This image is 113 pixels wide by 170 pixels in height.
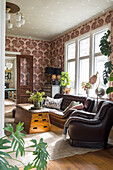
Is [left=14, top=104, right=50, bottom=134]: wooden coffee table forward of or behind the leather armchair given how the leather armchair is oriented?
forward

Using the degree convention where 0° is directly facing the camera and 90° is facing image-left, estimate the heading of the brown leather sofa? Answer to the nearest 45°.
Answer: approximately 45°

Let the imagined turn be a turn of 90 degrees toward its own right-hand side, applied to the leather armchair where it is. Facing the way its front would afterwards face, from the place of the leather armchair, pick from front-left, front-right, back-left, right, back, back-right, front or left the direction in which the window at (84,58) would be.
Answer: front

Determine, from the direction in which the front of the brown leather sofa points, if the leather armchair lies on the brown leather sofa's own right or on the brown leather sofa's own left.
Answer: on the brown leather sofa's own left

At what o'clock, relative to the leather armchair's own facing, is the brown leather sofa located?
The brown leather sofa is roughly at 2 o'clock from the leather armchair.

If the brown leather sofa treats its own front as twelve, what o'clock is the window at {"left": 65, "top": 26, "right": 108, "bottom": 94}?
The window is roughly at 5 o'clock from the brown leather sofa.

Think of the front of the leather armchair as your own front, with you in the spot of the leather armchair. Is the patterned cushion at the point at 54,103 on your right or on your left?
on your right

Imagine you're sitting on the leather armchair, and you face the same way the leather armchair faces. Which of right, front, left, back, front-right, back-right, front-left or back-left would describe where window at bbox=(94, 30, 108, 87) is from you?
right

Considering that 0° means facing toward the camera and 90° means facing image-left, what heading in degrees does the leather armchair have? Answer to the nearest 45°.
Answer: approximately 90°

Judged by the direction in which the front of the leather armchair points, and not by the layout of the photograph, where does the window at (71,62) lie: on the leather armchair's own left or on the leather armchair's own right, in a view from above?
on the leather armchair's own right

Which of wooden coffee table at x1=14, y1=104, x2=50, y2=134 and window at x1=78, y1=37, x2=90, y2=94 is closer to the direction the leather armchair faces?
the wooden coffee table

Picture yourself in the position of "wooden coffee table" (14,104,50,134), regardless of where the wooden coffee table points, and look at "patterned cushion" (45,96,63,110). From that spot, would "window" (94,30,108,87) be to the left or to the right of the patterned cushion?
right

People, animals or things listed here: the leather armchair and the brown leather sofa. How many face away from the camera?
0

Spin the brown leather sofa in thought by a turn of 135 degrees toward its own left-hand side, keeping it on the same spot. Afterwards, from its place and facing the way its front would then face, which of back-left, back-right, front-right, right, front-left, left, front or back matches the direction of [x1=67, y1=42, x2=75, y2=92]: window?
left
